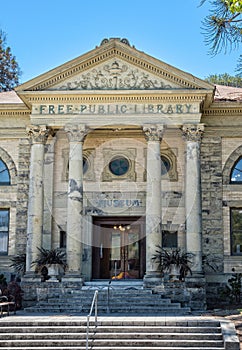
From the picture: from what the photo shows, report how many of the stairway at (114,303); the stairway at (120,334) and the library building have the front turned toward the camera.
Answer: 3

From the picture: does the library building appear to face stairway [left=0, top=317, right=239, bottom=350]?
yes

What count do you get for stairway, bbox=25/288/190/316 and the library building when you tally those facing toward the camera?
2

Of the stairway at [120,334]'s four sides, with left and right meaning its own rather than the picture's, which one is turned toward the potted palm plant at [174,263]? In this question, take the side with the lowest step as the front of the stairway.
back

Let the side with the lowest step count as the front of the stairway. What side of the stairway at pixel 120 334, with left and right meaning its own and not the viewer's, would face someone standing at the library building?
back

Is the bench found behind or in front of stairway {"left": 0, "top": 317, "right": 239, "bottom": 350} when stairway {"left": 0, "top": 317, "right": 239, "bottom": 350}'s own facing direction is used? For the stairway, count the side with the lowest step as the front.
behind

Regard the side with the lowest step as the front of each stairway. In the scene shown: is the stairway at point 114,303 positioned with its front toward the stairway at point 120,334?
yes

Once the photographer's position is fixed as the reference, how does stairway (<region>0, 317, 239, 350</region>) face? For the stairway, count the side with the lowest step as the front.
facing the viewer
